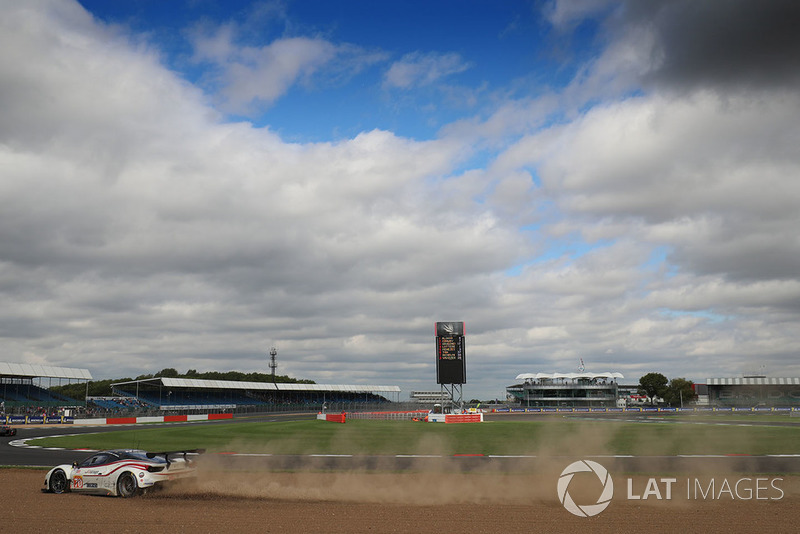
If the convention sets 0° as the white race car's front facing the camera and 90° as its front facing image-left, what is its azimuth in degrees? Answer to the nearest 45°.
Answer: approximately 135°
